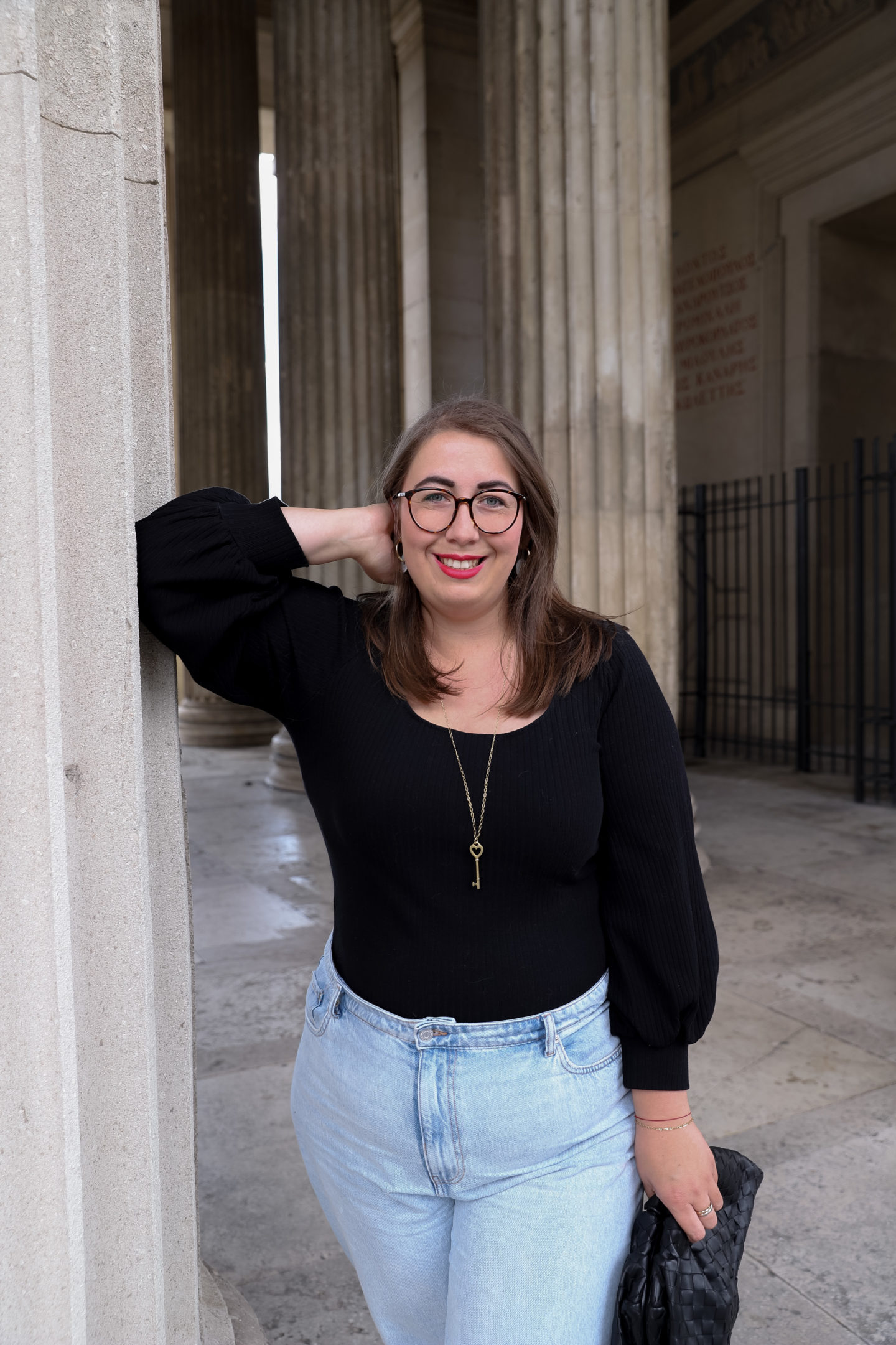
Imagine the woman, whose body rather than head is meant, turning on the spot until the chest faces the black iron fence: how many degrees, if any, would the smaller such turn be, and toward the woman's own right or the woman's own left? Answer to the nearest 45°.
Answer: approximately 180°

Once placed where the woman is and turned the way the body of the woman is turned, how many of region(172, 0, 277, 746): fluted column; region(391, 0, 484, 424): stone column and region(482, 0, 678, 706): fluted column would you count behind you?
3

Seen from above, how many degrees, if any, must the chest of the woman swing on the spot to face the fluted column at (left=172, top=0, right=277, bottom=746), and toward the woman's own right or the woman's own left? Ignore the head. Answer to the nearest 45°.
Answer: approximately 180°

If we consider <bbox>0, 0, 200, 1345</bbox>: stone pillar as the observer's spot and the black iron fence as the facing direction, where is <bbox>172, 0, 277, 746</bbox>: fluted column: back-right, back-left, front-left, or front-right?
front-left

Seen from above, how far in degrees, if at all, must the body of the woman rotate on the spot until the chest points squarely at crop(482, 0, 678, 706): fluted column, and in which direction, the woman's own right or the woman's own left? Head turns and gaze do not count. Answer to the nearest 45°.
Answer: approximately 180°

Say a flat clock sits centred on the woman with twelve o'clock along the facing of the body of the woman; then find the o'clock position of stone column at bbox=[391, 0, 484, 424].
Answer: The stone column is roughly at 6 o'clock from the woman.

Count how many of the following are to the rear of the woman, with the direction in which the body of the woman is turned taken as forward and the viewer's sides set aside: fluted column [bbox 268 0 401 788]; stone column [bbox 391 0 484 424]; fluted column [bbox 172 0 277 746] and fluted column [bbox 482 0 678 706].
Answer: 4

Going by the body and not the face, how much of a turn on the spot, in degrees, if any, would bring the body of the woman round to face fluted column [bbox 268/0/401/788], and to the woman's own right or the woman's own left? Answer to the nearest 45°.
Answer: approximately 180°

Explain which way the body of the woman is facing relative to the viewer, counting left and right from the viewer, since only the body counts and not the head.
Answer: facing the viewer
